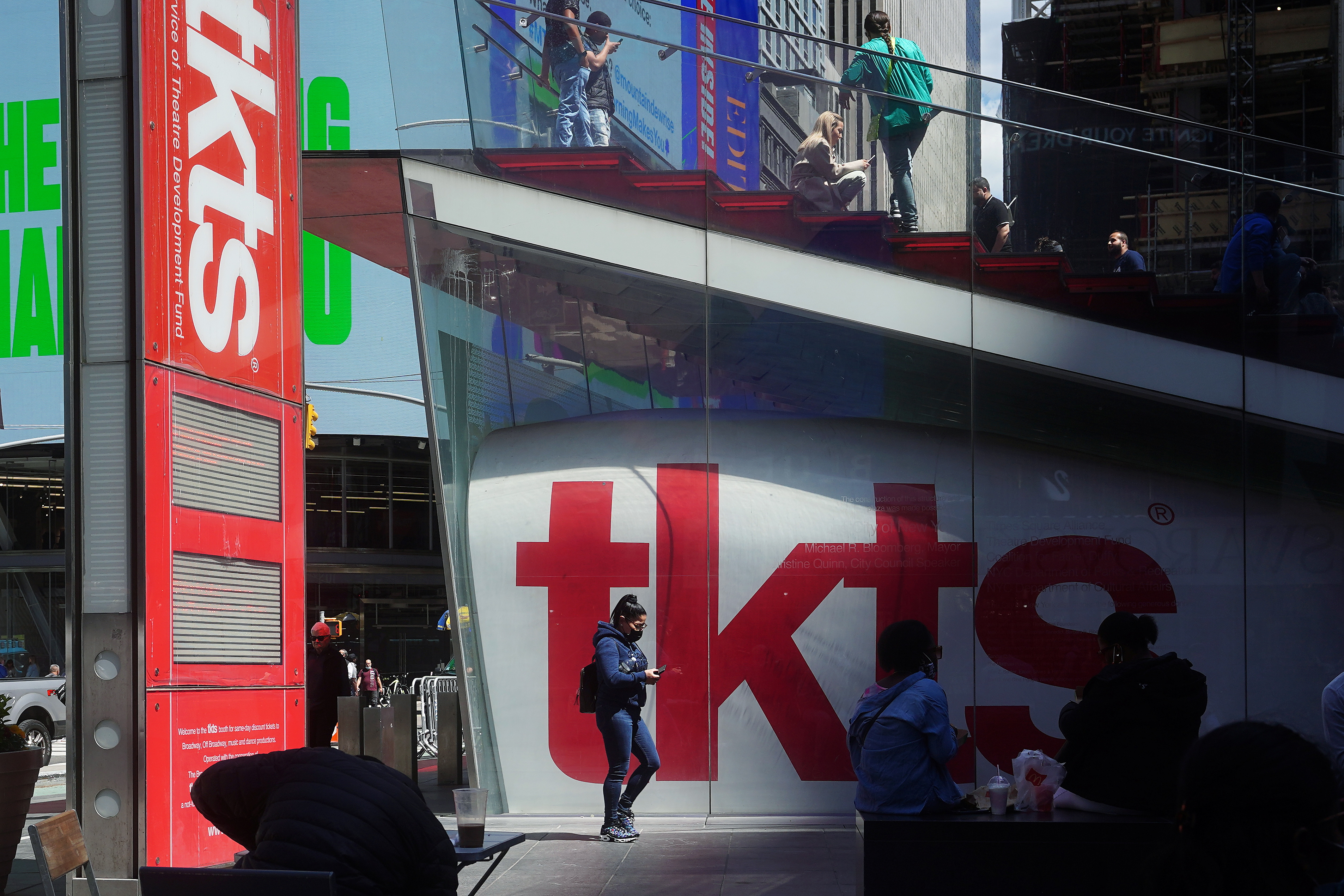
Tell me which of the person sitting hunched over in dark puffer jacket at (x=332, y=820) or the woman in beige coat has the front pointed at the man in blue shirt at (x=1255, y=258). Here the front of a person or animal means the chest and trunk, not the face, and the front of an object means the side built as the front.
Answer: the woman in beige coat

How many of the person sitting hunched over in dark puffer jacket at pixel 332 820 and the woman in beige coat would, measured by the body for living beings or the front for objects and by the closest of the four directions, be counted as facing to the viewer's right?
1

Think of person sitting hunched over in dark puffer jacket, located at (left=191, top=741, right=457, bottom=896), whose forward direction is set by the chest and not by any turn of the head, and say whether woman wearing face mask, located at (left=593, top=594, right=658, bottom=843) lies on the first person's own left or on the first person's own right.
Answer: on the first person's own right

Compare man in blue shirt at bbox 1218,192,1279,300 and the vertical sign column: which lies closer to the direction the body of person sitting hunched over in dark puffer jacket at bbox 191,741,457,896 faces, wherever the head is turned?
the vertical sign column

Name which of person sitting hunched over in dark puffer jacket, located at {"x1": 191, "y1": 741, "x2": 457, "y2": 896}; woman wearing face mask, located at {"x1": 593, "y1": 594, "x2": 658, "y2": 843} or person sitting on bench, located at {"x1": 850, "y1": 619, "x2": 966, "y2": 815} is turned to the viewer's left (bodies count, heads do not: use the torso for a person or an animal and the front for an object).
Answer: person sitting hunched over in dark puffer jacket, located at {"x1": 191, "y1": 741, "x2": 457, "y2": 896}

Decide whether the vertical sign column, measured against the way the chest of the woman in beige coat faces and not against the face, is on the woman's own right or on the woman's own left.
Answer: on the woman's own right

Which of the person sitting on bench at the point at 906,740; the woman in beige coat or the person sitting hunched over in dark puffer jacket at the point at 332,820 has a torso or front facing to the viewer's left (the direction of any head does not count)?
the person sitting hunched over in dark puffer jacket at the point at 332,820

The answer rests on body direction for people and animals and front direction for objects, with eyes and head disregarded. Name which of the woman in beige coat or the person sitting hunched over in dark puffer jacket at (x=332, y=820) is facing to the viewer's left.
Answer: the person sitting hunched over in dark puffer jacket

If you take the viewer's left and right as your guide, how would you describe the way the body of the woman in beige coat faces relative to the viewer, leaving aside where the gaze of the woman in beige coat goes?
facing to the right of the viewer

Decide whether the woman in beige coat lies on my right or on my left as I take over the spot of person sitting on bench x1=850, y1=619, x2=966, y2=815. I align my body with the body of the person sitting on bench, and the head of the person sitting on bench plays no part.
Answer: on my left

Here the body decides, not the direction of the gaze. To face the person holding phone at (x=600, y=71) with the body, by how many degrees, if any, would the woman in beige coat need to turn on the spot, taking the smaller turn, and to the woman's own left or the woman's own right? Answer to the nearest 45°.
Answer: approximately 180°
